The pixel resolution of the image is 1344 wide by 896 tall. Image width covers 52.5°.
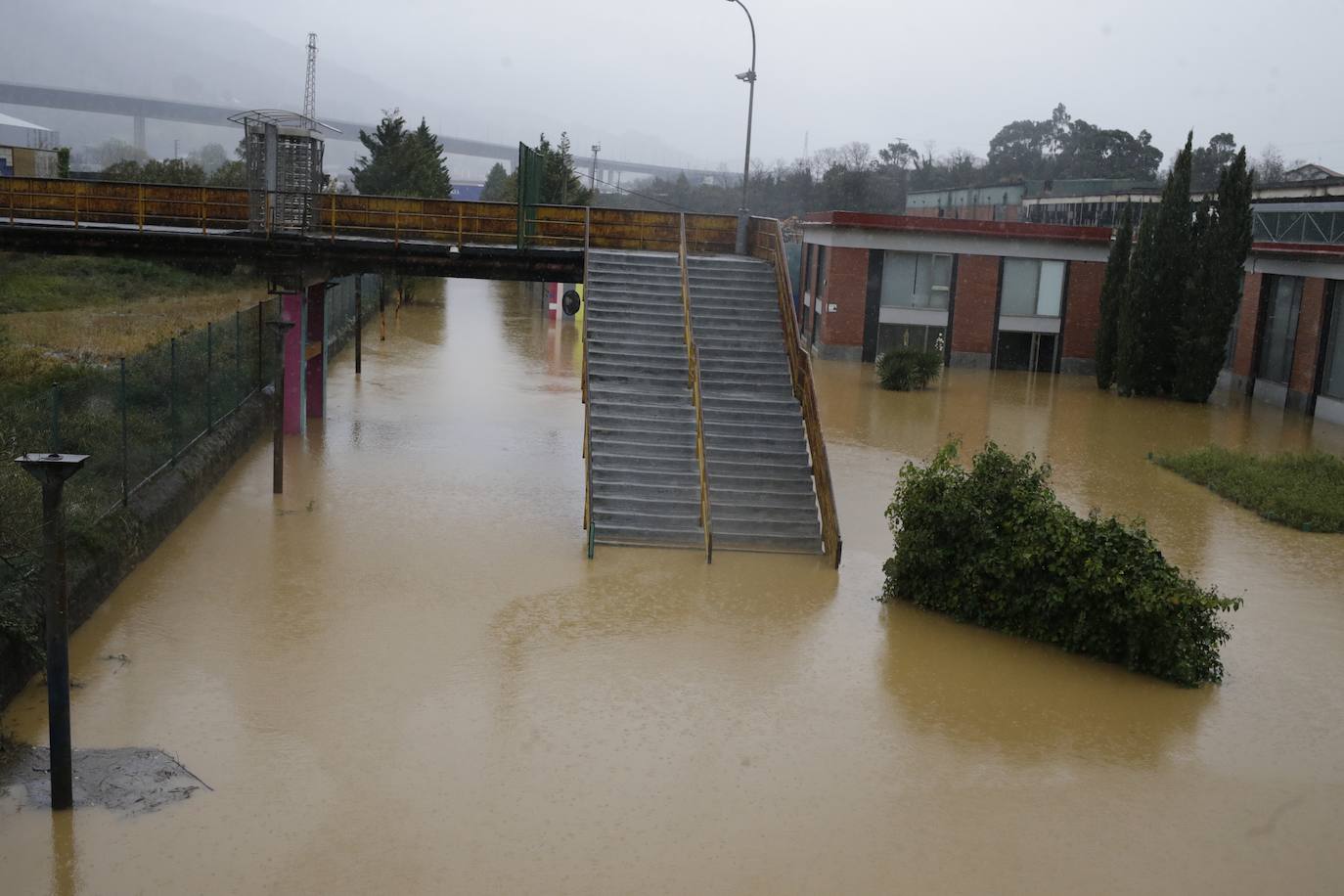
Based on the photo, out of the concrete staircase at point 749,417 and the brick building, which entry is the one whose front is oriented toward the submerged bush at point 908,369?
the brick building

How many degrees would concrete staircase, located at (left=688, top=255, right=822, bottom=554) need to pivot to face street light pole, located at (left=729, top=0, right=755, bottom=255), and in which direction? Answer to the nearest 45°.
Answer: approximately 180°

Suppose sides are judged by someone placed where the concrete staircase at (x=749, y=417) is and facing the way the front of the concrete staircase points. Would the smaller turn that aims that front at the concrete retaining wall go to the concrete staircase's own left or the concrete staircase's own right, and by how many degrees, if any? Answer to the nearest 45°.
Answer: approximately 45° to the concrete staircase's own right

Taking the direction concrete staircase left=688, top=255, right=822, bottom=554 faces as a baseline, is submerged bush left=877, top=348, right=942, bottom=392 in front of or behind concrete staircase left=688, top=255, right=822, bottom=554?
behind

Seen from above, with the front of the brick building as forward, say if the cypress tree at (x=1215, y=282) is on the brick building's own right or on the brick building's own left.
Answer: on the brick building's own left

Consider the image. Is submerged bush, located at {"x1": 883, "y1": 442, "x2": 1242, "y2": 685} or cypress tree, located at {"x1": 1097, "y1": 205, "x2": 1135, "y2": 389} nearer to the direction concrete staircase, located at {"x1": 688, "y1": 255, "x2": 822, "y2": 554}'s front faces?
the submerged bush

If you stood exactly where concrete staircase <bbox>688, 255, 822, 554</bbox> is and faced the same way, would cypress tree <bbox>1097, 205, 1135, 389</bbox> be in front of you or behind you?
behind

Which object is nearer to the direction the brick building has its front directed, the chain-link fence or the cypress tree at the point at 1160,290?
the chain-link fence
